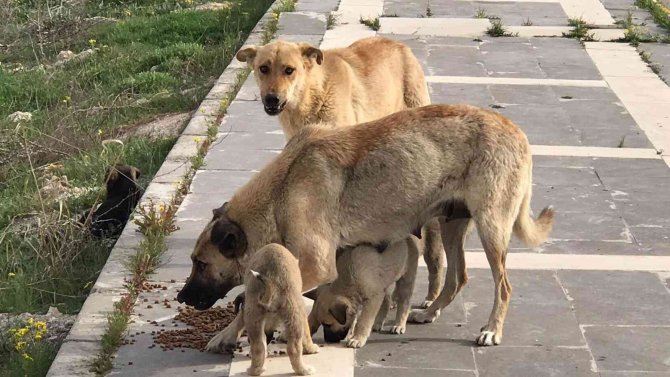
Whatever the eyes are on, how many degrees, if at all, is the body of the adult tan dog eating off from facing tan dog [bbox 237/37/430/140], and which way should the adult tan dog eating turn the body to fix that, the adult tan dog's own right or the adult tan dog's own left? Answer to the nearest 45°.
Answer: approximately 90° to the adult tan dog's own right

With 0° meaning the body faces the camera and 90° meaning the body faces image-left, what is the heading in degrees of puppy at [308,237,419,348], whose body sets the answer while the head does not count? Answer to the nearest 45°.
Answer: approximately 45°

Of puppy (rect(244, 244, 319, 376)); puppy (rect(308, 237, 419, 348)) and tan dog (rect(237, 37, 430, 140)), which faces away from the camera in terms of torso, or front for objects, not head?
puppy (rect(244, 244, 319, 376))

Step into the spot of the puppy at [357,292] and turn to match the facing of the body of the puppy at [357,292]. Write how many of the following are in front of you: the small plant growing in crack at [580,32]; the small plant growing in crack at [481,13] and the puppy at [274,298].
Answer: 1

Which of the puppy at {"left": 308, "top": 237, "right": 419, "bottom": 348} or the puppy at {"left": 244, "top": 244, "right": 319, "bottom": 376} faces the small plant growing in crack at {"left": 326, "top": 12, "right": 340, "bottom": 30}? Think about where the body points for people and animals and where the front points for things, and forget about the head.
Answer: the puppy at {"left": 244, "top": 244, "right": 319, "bottom": 376}

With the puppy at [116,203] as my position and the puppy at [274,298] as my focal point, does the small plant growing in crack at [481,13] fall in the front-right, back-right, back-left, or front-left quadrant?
back-left

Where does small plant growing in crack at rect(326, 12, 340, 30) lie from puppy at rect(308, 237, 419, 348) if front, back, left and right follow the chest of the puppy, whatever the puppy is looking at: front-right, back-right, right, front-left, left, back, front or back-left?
back-right

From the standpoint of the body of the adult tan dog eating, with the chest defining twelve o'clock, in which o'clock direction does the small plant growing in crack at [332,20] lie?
The small plant growing in crack is roughly at 3 o'clock from the adult tan dog eating.

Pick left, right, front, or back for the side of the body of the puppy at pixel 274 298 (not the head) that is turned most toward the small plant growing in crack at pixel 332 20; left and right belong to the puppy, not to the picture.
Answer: front

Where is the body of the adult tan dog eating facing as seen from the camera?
to the viewer's left

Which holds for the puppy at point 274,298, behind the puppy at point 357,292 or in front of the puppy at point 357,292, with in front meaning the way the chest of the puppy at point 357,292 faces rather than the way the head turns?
in front

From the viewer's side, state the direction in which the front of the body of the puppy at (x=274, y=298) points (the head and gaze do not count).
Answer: away from the camera

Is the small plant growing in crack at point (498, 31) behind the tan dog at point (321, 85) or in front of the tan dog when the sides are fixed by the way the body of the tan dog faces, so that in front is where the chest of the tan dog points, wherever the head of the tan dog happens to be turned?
behind

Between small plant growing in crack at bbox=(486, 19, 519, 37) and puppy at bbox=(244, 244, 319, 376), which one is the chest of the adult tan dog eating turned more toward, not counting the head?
the puppy

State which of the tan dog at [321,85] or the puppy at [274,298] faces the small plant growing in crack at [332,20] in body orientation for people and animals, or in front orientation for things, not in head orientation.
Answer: the puppy

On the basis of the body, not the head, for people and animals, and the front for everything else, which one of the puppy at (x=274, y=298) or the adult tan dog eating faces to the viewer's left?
the adult tan dog eating

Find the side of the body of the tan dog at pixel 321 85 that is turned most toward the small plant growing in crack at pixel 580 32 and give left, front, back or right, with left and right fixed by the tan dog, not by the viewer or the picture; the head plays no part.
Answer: back

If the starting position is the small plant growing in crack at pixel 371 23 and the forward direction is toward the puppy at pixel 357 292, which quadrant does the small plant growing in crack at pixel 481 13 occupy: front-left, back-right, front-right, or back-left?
back-left

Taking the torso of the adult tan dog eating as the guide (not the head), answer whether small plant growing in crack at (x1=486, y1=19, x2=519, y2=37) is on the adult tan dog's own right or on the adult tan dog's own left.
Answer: on the adult tan dog's own right
